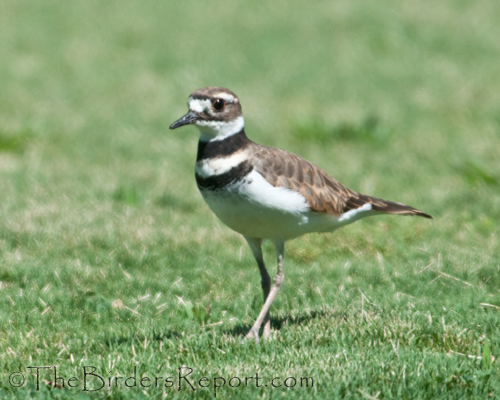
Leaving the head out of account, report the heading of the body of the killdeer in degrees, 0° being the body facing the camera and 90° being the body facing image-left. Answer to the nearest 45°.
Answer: approximately 90°
